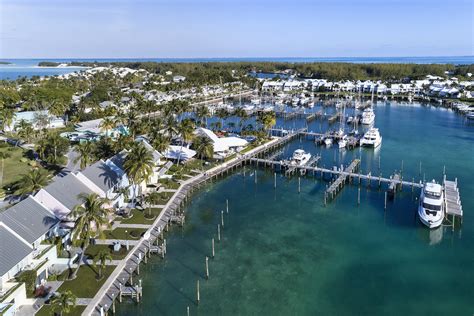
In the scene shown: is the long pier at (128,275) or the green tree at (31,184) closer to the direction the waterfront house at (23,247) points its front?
the long pier

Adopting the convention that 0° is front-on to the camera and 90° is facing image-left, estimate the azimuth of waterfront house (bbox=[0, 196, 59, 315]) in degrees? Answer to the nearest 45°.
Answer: approximately 315°

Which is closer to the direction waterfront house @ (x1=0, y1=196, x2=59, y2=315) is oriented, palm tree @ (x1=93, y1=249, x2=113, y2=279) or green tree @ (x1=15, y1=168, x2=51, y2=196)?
the palm tree

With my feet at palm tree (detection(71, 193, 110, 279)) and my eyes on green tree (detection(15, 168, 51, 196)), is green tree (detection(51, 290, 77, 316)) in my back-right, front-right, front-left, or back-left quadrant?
back-left

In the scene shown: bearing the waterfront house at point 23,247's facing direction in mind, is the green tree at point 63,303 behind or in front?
in front

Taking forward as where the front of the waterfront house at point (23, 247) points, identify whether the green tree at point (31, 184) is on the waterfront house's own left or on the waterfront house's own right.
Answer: on the waterfront house's own left
